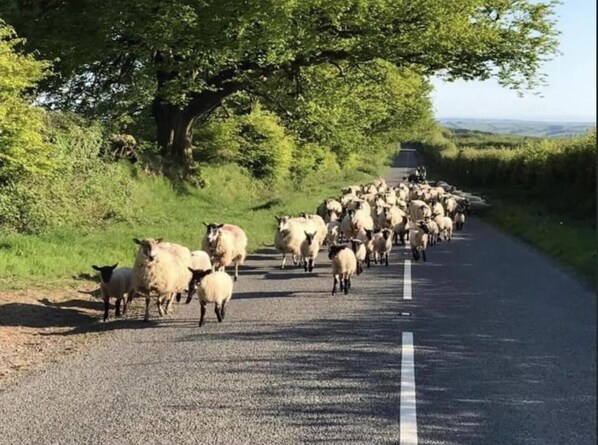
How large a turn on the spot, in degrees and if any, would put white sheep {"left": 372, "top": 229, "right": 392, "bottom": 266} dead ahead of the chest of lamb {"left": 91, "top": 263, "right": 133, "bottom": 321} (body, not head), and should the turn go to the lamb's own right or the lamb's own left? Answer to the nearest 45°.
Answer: approximately 180°

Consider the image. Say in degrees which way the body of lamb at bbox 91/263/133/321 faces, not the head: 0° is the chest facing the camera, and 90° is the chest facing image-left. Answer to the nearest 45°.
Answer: approximately 45°

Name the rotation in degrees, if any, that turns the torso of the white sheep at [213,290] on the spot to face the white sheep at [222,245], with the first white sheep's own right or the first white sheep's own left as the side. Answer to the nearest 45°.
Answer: approximately 135° to the first white sheep's own right

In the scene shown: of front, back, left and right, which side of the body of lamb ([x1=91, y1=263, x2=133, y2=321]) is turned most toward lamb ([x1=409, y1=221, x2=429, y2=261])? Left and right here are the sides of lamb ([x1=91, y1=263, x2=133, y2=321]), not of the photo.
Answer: back

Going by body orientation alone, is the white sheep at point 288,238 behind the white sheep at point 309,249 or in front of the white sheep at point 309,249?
behind

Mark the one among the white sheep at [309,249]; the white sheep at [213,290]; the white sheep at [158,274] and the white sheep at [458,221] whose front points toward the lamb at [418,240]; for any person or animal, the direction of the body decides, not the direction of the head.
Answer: the white sheep at [458,221]

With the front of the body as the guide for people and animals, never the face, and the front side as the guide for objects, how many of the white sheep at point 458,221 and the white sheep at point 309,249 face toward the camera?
2
